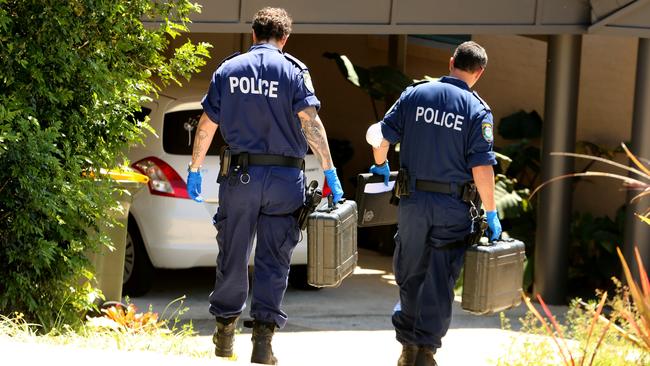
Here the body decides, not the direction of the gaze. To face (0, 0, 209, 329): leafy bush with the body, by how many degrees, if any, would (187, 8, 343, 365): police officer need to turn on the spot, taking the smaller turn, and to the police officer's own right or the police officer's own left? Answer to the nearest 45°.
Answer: approximately 90° to the police officer's own left

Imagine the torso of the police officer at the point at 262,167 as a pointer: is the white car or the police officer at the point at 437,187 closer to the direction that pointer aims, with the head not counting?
the white car

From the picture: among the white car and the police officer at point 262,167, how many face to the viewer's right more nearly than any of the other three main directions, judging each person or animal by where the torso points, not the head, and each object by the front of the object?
0

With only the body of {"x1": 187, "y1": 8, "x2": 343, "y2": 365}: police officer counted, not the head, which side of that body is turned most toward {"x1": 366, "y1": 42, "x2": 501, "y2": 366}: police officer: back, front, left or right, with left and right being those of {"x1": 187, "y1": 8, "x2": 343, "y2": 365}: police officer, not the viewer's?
right

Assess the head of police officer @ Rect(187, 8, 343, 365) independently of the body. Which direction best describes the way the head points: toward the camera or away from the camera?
away from the camera

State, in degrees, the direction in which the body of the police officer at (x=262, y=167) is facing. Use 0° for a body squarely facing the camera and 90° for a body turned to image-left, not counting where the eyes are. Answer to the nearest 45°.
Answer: approximately 180°

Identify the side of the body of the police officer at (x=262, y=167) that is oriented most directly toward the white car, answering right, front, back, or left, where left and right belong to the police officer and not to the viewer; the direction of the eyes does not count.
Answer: front

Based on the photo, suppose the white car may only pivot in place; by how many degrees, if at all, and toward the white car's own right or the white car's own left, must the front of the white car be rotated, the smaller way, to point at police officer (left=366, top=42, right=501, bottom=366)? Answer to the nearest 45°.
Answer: approximately 180°

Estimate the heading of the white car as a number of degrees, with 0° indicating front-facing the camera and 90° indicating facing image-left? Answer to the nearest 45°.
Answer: approximately 135°

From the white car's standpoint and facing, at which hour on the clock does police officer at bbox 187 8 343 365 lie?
The police officer is roughly at 7 o'clock from the white car.
